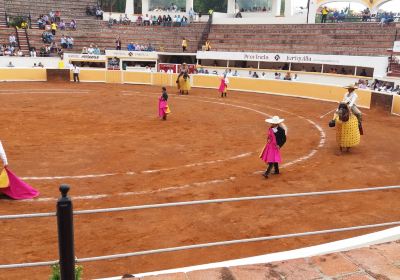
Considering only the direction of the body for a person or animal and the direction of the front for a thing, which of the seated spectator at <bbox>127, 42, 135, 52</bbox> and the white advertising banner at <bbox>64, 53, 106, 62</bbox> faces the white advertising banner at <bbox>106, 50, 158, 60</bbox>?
the seated spectator

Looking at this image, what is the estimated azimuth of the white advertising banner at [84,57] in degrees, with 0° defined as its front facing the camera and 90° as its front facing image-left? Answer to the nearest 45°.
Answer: approximately 0°

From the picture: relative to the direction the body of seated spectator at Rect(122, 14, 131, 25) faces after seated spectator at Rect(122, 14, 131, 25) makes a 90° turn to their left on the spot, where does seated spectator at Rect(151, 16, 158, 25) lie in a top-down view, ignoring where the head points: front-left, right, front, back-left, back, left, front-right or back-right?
front

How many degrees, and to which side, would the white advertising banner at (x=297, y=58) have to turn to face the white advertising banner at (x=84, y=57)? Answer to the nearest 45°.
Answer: approximately 90° to its right

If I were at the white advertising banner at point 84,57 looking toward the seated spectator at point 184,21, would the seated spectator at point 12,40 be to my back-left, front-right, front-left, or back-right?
back-left

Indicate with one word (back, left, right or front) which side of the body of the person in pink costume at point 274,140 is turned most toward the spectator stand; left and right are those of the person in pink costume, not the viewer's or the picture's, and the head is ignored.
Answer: back

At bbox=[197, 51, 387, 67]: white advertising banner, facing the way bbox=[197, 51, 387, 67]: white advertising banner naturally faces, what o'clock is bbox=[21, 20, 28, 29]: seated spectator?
The seated spectator is roughly at 3 o'clock from the white advertising banner.

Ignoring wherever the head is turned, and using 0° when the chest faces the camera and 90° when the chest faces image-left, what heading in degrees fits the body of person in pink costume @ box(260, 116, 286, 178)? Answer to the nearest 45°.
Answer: approximately 45°

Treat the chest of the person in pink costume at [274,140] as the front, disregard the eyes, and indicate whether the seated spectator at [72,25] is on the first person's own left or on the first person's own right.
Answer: on the first person's own right
